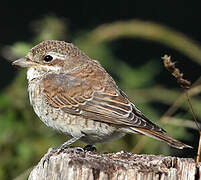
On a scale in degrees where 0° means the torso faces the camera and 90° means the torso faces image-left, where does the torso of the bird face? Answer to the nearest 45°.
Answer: approximately 90°
